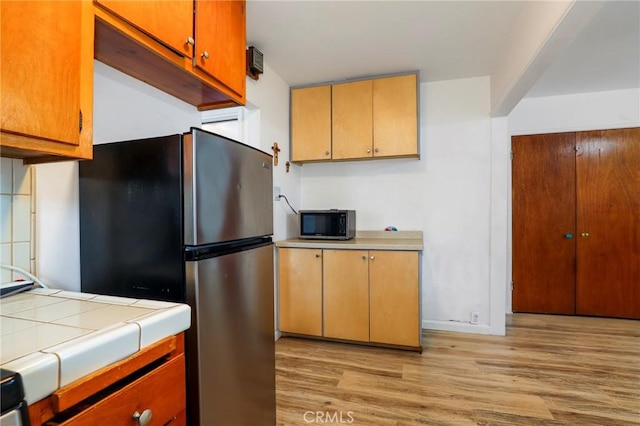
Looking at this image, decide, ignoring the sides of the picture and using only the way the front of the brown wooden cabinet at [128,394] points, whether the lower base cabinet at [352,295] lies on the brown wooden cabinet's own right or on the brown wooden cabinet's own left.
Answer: on the brown wooden cabinet's own left

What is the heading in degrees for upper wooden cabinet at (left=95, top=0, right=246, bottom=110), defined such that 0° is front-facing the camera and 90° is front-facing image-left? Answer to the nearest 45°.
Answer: approximately 315°

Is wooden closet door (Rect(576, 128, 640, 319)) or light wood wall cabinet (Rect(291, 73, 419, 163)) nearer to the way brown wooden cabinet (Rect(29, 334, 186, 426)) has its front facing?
the wooden closet door

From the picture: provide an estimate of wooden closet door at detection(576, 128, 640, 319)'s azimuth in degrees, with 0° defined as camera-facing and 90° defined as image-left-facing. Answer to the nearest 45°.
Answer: approximately 0°

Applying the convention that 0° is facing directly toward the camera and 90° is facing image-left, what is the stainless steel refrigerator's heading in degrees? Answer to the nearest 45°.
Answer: approximately 315°

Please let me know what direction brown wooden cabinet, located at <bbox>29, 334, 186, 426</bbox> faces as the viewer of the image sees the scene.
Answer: facing the viewer and to the right of the viewer

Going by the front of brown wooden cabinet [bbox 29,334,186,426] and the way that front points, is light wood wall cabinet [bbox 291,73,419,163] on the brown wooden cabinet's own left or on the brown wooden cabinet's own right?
on the brown wooden cabinet's own left

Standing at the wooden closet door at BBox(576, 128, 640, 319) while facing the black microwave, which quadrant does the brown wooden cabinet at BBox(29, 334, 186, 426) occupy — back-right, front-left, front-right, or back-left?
front-left

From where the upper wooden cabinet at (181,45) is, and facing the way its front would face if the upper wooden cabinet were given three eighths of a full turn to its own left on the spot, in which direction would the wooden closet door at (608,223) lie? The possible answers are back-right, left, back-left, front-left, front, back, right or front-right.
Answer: right

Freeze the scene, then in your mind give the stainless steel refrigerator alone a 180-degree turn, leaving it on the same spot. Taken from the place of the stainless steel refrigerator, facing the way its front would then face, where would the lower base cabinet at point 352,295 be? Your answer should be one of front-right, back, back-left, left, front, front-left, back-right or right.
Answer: right

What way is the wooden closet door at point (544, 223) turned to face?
toward the camera

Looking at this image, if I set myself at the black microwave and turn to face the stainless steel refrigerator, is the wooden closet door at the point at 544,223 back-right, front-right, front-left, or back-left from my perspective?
back-left

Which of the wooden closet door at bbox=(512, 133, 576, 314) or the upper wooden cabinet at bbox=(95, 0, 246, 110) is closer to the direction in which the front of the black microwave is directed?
the upper wooden cabinet
